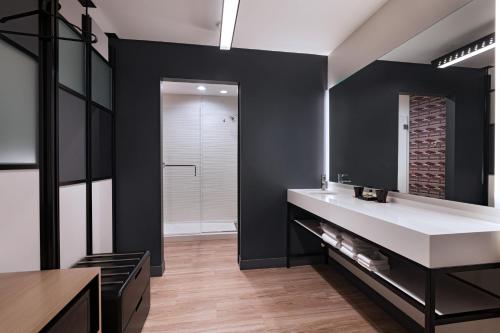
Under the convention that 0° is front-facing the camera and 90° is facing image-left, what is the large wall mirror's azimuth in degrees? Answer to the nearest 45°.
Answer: approximately 45°

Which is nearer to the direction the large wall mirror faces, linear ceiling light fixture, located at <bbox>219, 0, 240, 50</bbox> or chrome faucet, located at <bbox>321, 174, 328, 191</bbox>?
the linear ceiling light fixture
